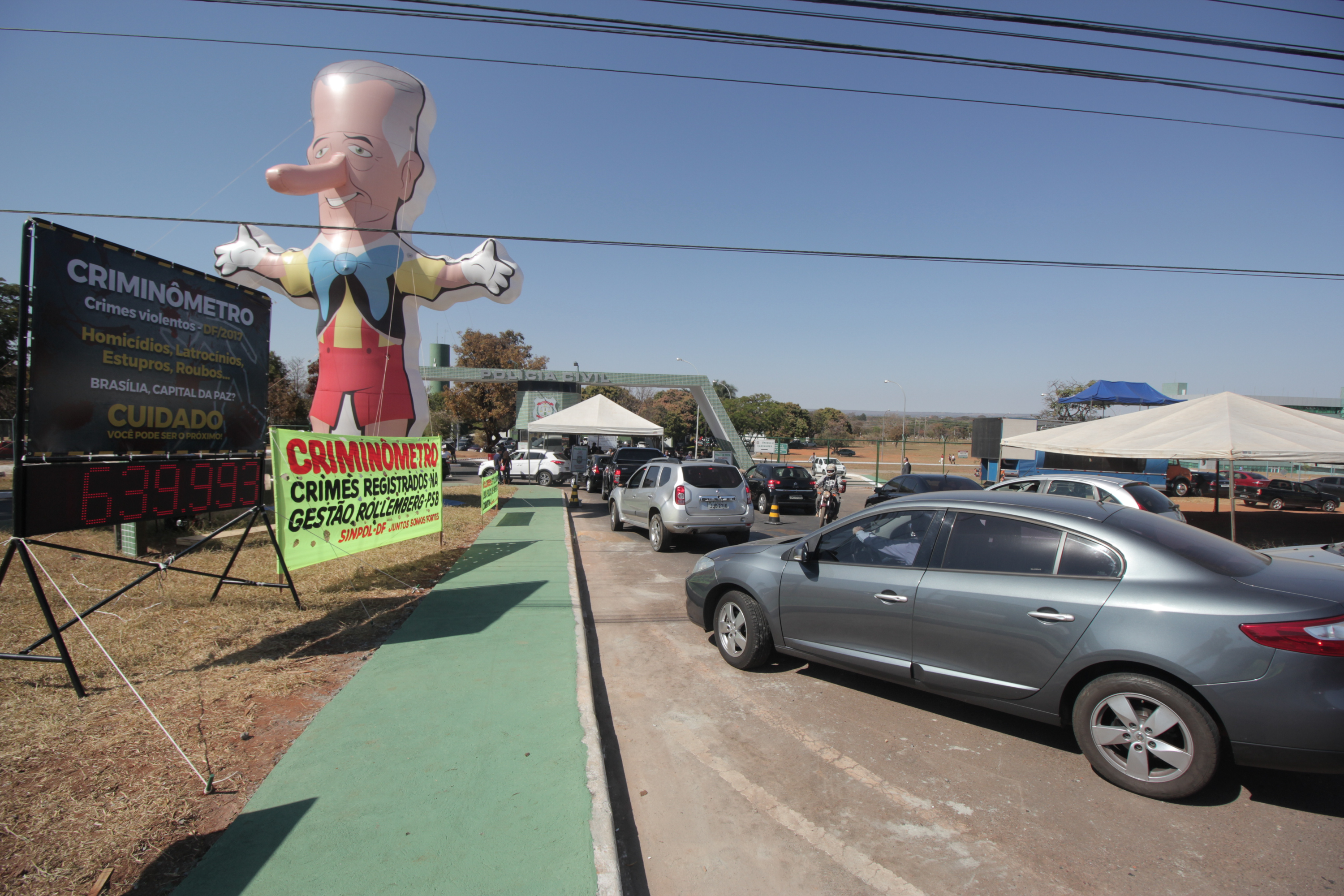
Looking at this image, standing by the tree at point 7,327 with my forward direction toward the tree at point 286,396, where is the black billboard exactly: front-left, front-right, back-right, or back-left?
back-right

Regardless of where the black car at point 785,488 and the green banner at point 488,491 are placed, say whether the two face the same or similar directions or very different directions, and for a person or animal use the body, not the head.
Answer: very different directions

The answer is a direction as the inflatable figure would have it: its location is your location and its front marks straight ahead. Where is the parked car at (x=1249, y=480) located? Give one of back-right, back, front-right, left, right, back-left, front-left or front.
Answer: back-left

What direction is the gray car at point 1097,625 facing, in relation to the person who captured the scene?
facing away from the viewer and to the left of the viewer

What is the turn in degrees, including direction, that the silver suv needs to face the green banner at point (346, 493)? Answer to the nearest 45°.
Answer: approximately 90° to its left

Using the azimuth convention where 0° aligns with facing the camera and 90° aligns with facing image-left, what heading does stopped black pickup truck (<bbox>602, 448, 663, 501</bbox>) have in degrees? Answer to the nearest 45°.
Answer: approximately 135°

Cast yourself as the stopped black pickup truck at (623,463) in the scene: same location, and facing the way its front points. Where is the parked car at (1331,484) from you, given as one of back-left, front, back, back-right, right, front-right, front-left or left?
back-right

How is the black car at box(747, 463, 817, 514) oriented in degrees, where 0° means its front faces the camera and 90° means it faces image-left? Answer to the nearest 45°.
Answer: approximately 135°

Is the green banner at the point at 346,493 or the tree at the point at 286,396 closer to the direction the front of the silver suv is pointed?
the tree

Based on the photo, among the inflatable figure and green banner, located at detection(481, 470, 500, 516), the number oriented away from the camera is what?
0

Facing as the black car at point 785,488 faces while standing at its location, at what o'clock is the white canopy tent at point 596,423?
The white canopy tent is roughly at 11 o'clock from the black car.

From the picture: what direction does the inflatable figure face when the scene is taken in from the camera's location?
facing the viewer and to the left of the viewer

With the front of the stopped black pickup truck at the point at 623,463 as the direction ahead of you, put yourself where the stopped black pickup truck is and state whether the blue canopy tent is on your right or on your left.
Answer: on your right

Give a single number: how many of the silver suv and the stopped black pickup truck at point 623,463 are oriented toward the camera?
0

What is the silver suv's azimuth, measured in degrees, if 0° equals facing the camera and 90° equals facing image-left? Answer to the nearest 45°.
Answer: approximately 135°
